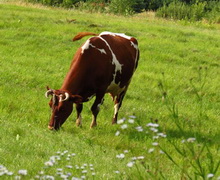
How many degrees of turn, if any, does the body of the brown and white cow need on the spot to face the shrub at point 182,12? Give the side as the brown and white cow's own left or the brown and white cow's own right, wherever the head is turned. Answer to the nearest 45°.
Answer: approximately 135° to the brown and white cow's own right

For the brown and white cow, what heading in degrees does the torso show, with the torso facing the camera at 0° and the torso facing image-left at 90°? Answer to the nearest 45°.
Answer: approximately 45°
